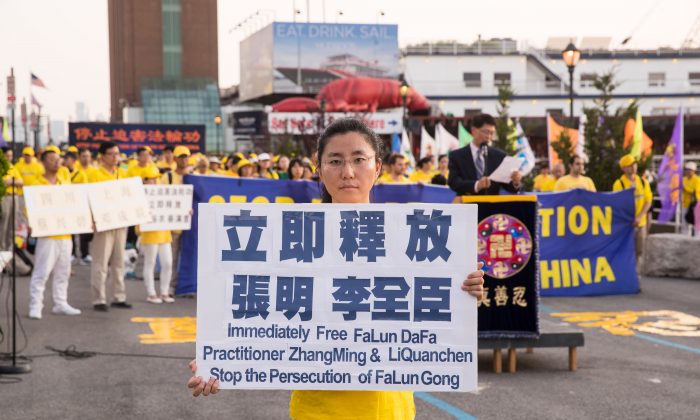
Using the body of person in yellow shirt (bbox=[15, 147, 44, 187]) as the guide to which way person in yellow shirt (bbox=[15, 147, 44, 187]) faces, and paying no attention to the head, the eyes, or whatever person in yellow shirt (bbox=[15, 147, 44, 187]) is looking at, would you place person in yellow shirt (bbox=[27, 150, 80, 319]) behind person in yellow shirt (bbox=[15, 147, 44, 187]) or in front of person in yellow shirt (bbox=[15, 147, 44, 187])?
in front

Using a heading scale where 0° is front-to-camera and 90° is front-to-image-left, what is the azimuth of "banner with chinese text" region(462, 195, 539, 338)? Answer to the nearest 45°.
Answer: approximately 0°

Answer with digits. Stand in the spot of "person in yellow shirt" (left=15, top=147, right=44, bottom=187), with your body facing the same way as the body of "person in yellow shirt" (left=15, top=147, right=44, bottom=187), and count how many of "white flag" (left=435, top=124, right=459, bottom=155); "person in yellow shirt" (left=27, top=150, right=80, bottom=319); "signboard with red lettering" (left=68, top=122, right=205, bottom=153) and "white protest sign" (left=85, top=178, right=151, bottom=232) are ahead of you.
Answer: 2

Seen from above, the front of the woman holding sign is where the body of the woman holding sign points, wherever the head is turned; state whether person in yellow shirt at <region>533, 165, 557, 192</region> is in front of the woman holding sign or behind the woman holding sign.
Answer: behind

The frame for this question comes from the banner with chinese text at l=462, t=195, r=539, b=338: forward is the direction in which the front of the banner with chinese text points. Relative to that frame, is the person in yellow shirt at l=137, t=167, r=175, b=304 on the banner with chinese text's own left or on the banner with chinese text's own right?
on the banner with chinese text's own right

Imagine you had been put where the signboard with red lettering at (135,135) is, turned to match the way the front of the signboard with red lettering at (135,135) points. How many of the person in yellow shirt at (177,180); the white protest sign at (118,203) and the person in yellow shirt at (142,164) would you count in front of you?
3

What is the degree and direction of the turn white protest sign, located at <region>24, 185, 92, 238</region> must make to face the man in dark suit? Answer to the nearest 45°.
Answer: approximately 45° to its left

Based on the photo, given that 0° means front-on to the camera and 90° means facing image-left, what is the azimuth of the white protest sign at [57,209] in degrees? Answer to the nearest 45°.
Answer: approximately 0°
